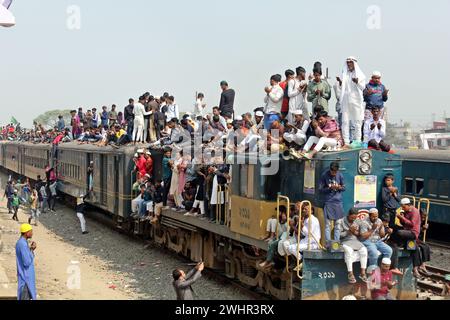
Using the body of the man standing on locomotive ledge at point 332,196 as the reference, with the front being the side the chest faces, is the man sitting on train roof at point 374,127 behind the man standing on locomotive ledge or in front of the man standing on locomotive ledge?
behind

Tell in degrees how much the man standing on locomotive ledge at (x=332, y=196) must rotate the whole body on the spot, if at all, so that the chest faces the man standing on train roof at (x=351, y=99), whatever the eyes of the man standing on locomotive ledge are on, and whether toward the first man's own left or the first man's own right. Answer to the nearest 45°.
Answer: approximately 180°

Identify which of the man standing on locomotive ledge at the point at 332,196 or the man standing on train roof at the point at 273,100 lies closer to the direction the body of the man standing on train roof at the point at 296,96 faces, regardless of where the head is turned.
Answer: the man standing on locomotive ledge
